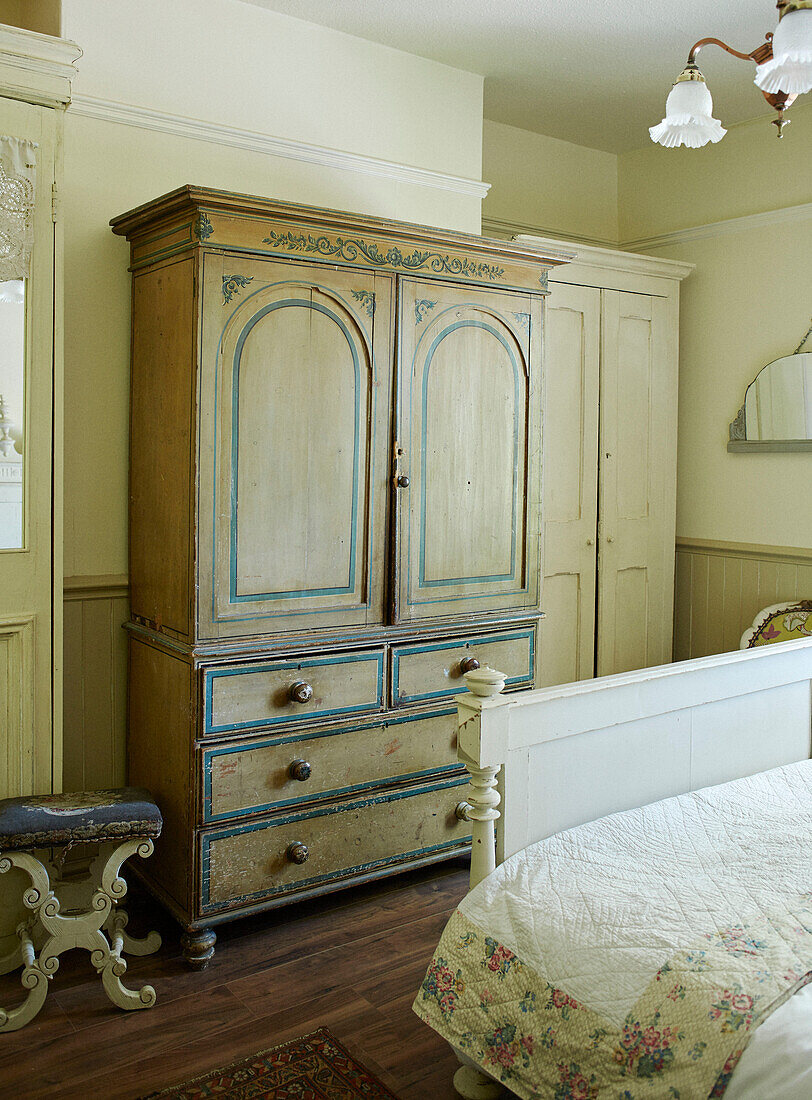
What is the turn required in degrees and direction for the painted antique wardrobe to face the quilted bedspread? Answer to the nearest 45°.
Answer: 0° — it already faces it

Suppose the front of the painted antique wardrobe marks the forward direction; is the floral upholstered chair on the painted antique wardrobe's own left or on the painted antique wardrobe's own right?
on the painted antique wardrobe's own left

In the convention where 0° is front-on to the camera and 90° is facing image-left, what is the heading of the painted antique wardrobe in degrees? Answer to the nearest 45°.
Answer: approximately 315°

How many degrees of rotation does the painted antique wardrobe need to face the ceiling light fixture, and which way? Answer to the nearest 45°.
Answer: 0° — it already faces it

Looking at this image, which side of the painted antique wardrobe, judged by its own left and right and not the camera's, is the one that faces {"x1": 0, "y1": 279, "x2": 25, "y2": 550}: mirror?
right

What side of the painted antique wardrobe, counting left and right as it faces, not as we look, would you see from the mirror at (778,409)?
left
